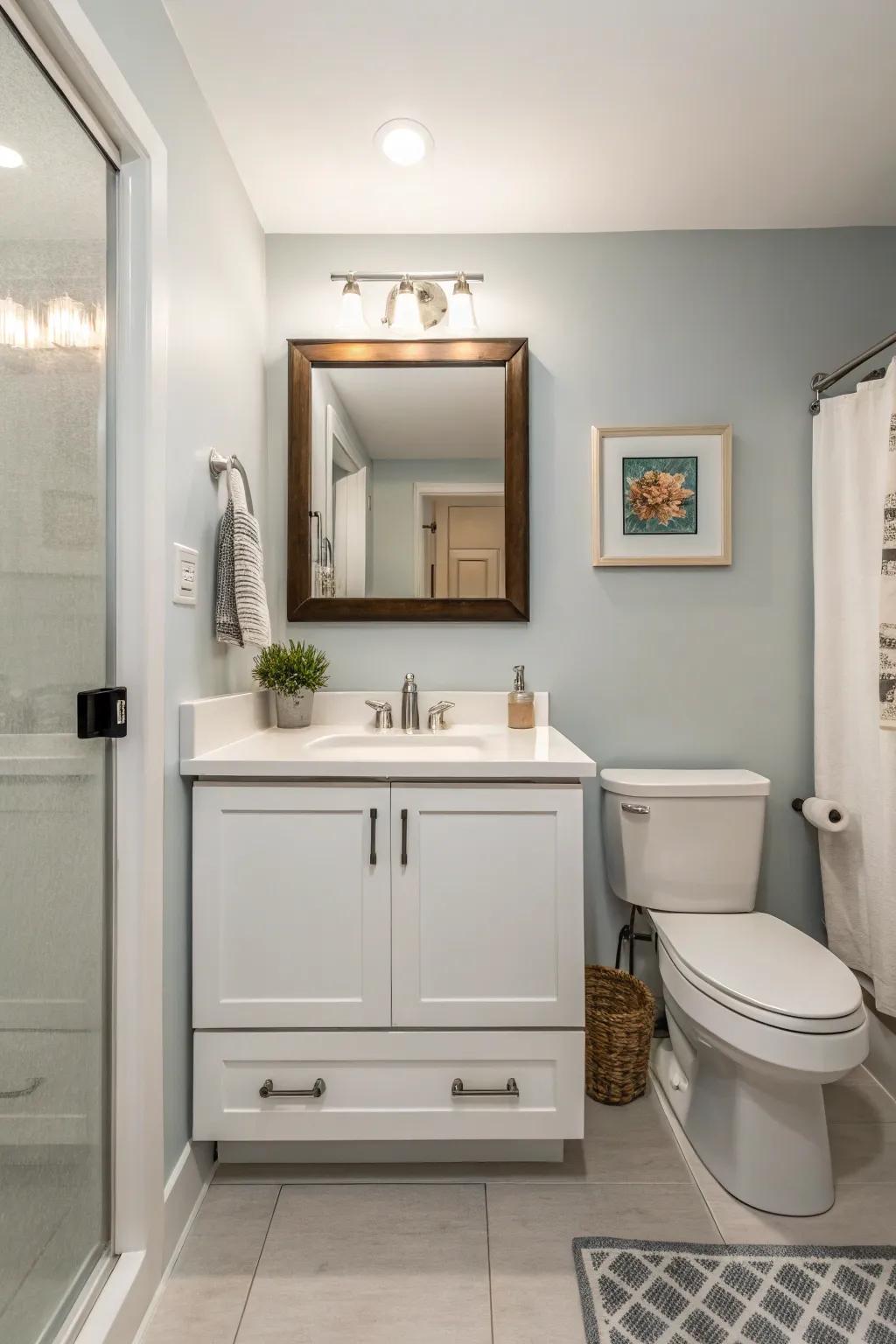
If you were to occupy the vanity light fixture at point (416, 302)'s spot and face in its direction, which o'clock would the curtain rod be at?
The curtain rod is roughly at 9 o'clock from the vanity light fixture.

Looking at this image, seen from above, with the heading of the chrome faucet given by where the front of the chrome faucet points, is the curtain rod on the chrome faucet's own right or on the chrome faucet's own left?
on the chrome faucet's own left

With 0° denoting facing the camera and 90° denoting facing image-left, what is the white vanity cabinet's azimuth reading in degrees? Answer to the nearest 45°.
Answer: approximately 0°

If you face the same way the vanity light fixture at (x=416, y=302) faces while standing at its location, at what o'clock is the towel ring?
The towel ring is roughly at 2 o'clock from the vanity light fixture.

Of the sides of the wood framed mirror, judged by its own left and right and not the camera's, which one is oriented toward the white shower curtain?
left
